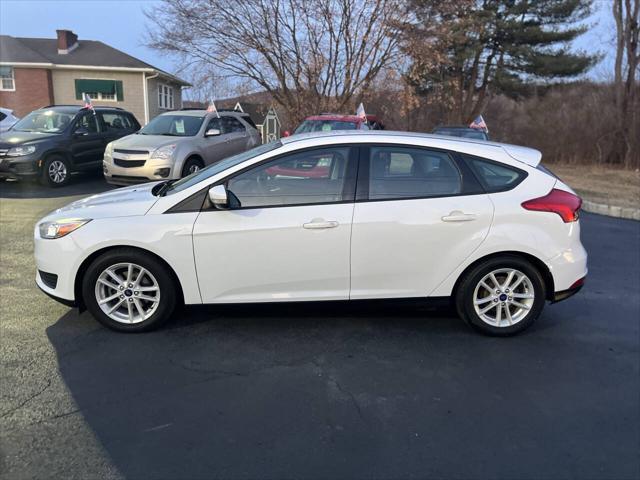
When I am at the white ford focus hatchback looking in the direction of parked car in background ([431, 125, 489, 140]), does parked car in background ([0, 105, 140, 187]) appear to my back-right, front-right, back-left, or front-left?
front-left

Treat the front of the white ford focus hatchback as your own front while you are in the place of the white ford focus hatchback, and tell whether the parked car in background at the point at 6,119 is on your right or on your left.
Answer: on your right

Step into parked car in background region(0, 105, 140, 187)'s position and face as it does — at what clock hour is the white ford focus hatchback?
The white ford focus hatchback is roughly at 10 o'clock from the parked car in background.

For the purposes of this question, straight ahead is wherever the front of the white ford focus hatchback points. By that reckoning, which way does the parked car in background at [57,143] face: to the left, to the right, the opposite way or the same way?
to the left

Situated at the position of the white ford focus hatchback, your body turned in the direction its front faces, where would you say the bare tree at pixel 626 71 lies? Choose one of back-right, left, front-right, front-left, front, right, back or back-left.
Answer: back-right

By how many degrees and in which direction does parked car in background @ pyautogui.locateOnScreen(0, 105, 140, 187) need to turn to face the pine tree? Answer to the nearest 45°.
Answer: approximately 135° to its left

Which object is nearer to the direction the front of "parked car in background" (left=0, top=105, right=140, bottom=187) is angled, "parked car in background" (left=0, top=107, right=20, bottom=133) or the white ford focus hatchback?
the white ford focus hatchback

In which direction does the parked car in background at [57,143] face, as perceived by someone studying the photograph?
facing the viewer and to the left of the viewer

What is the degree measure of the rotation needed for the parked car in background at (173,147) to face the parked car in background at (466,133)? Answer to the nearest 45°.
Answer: approximately 135° to its left

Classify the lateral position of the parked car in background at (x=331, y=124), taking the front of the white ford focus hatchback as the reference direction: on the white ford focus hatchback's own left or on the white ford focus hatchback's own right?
on the white ford focus hatchback's own right

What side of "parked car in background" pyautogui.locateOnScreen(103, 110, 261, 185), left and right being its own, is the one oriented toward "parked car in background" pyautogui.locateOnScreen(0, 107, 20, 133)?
right

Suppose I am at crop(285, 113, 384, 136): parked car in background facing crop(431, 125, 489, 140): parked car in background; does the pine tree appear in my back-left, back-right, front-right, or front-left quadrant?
front-left

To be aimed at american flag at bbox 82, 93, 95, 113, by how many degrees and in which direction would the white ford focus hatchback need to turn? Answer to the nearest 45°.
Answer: approximately 45° to its right

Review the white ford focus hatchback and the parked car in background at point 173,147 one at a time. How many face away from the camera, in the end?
0

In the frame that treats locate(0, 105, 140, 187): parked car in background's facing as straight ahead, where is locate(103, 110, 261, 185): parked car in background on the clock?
locate(103, 110, 261, 185): parked car in background is roughly at 9 o'clock from locate(0, 105, 140, 187): parked car in background.

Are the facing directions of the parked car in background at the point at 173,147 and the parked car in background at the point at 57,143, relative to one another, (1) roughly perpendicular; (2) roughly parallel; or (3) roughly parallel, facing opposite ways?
roughly parallel

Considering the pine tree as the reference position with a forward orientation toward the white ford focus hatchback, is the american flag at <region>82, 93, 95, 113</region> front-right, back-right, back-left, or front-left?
front-right

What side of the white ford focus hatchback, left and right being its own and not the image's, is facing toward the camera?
left
